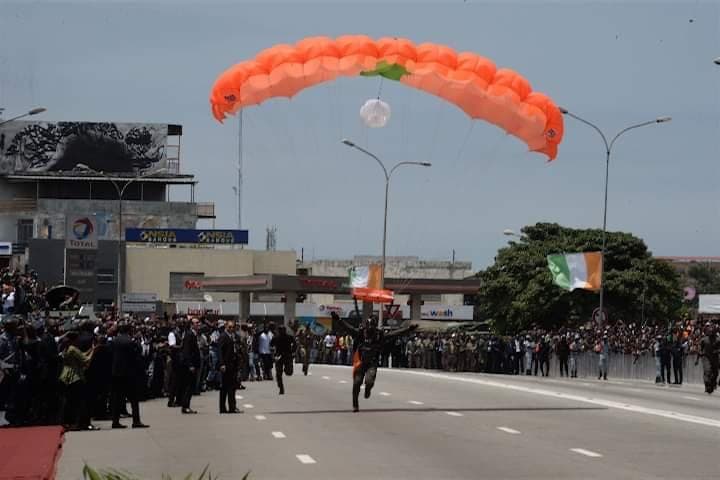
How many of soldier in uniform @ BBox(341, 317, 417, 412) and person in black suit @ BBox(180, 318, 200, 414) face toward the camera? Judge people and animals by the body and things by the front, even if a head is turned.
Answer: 1

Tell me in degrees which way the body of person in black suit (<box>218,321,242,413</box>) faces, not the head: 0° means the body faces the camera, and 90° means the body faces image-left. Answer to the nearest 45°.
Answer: approximately 315°

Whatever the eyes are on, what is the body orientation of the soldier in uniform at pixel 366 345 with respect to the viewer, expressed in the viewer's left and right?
facing the viewer

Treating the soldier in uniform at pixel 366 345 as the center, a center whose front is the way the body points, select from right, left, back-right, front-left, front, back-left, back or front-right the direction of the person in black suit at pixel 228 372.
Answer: right

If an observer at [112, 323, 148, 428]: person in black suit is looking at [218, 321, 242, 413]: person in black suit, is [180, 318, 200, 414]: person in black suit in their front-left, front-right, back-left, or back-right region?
front-left

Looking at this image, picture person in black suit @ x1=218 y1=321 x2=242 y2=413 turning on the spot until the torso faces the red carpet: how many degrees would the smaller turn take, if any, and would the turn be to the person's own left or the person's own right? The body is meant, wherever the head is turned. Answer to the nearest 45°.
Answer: approximately 45° to the person's own right

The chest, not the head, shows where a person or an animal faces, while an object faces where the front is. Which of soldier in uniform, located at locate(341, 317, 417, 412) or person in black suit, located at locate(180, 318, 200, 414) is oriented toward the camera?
the soldier in uniform

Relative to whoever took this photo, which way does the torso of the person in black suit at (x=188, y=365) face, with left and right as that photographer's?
facing to the right of the viewer

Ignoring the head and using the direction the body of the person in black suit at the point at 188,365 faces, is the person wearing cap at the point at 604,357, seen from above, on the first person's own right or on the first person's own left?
on the first person's own left
